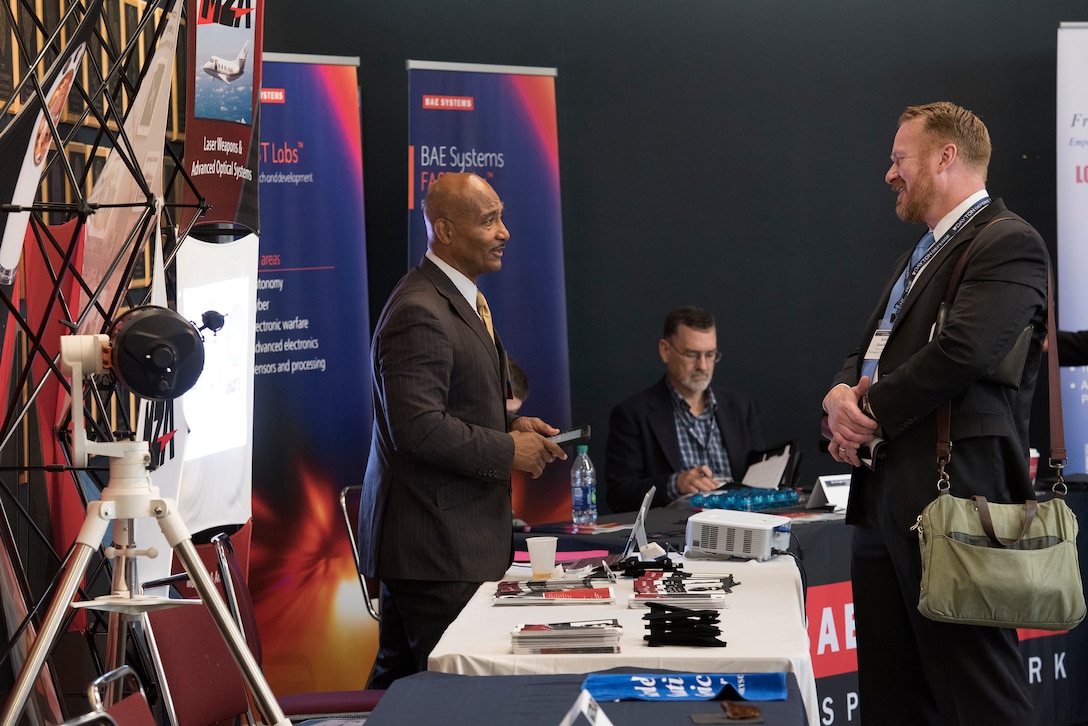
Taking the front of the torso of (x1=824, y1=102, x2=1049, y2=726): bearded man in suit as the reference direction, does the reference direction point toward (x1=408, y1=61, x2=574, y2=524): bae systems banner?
no

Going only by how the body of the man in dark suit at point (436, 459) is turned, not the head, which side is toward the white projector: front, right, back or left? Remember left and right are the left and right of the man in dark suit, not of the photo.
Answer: front

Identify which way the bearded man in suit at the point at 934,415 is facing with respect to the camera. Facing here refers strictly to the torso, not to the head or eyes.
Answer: to the viewer's left

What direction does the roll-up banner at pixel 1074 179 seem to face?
toward the camera

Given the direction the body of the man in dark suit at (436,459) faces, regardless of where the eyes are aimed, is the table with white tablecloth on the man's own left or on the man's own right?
on the man's own right

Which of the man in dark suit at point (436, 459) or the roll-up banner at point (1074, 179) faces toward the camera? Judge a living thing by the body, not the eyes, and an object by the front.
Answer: the roll-up banner

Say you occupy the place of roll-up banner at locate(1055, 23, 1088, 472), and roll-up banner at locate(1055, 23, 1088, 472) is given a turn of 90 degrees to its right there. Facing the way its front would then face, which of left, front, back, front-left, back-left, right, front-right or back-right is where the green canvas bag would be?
left

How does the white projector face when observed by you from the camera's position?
facing to the left of the viewer

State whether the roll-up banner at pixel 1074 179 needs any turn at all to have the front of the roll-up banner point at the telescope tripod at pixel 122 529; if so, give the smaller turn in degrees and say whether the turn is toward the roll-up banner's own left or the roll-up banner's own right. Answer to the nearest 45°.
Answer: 0° — it already faces it

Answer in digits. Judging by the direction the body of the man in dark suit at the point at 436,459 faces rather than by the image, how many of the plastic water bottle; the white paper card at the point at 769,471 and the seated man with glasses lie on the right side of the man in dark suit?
0

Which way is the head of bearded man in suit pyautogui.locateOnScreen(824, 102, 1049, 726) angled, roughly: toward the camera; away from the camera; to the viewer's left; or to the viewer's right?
to the viewer's left

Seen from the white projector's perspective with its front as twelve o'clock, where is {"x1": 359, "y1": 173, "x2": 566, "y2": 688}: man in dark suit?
The man in dark suit is roughly at 12 o'clock from the white projector.

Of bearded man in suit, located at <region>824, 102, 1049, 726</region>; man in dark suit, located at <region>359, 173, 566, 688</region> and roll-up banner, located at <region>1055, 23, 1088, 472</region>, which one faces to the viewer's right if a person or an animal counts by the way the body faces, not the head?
the man in dark suit

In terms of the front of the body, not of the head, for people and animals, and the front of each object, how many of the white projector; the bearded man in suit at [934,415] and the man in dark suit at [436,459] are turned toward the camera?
0

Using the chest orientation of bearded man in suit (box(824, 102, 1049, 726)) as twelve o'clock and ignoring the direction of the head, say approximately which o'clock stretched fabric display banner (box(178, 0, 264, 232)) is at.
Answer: The stretched fabric display banner is roughly at 12 o'clock from the bearded man in suit.

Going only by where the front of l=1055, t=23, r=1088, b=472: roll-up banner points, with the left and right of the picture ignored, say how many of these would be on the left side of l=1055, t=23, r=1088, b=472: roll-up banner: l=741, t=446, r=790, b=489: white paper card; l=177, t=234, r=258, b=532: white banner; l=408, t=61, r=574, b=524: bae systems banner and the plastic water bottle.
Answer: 0

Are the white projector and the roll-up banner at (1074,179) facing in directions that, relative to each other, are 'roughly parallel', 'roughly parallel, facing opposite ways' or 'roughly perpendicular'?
roughly perpendicular

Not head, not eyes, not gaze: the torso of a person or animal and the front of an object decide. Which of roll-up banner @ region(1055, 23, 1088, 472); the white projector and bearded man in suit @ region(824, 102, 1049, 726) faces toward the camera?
the roll-up banner

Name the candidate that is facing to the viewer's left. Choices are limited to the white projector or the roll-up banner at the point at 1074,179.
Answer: the white projector

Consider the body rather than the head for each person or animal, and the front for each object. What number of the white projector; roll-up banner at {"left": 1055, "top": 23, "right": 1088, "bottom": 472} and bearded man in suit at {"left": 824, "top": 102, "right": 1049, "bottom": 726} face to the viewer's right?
0
